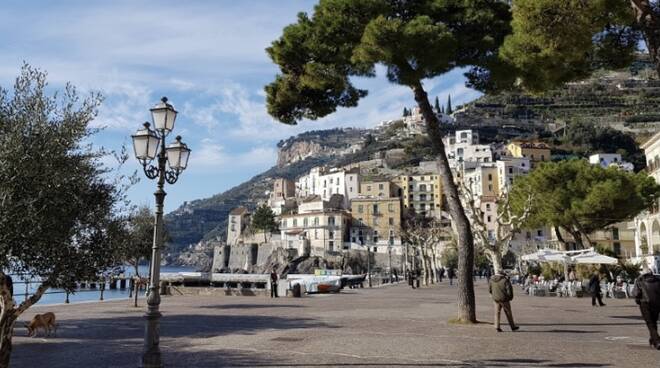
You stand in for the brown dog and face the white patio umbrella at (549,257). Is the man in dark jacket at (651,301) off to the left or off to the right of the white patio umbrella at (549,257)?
right

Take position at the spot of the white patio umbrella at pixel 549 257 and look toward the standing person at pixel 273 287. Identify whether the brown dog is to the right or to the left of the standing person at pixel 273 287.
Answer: left
